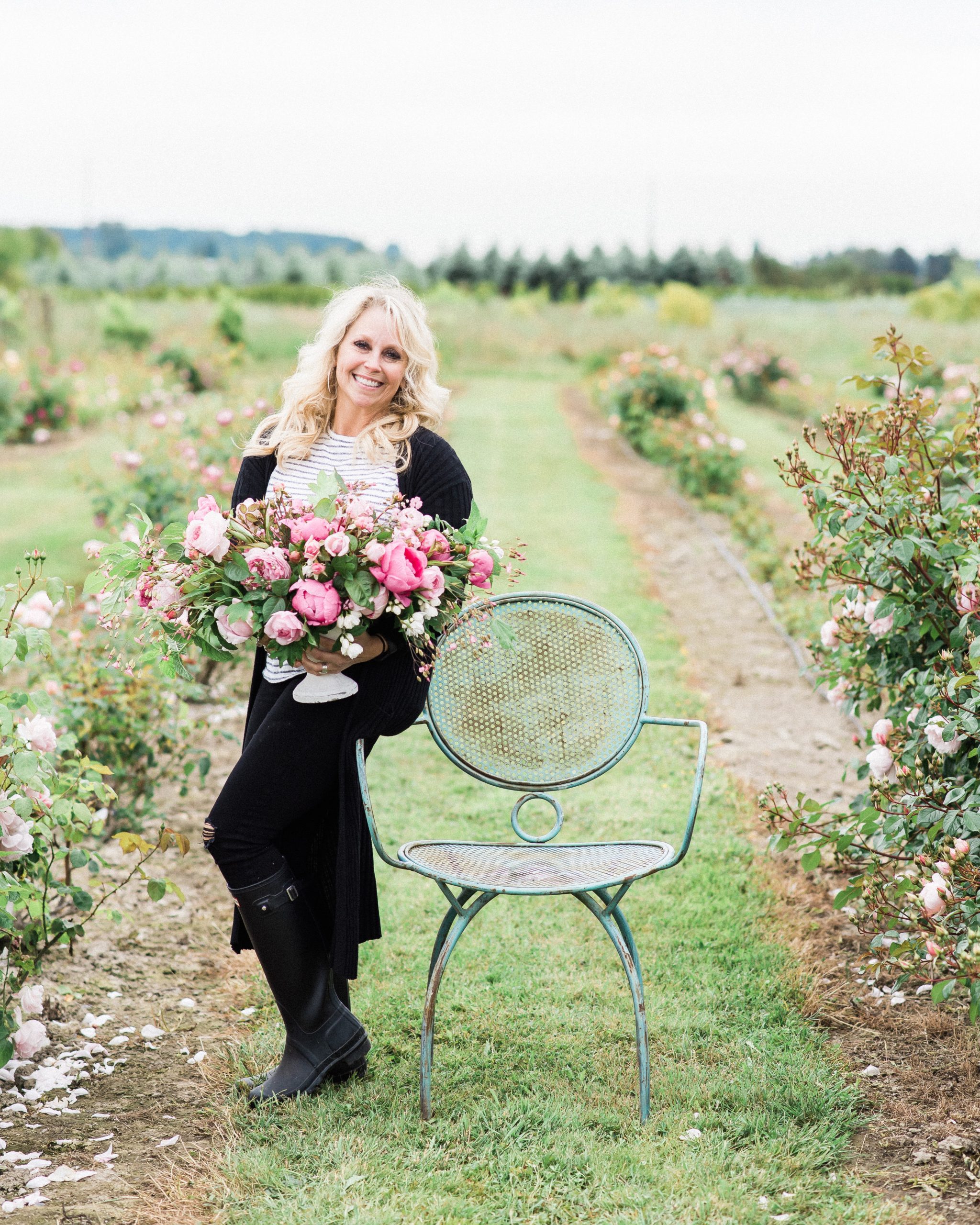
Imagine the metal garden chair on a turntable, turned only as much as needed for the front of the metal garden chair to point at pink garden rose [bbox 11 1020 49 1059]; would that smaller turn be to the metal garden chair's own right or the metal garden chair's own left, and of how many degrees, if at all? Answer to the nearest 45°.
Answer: approximately 45° to the metal garden chair's own right

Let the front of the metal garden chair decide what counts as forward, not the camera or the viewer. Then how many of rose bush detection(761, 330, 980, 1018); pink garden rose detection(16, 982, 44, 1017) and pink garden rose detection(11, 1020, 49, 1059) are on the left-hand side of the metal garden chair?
1

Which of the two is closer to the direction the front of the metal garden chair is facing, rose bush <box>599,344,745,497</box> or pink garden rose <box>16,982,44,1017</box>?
the pink garden rose

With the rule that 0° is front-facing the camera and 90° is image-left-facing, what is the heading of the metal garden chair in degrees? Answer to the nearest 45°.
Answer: approximately 0°

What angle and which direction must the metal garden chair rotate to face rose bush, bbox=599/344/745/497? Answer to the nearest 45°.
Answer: approximately 180°

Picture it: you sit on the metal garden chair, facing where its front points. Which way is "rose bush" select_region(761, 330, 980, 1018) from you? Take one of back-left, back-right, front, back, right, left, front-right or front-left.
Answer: left

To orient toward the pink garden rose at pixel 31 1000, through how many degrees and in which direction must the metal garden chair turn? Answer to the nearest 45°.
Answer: approximately 45° to its right

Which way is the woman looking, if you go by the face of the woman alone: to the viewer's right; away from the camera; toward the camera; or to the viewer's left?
toward the camera

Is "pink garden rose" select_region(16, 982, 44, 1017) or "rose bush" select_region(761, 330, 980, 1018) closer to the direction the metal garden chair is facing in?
the pink garden rose

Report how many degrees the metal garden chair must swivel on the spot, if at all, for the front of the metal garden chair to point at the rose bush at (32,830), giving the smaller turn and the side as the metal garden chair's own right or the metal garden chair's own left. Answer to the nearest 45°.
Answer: approximately 45° to the metal garden chair's own right
